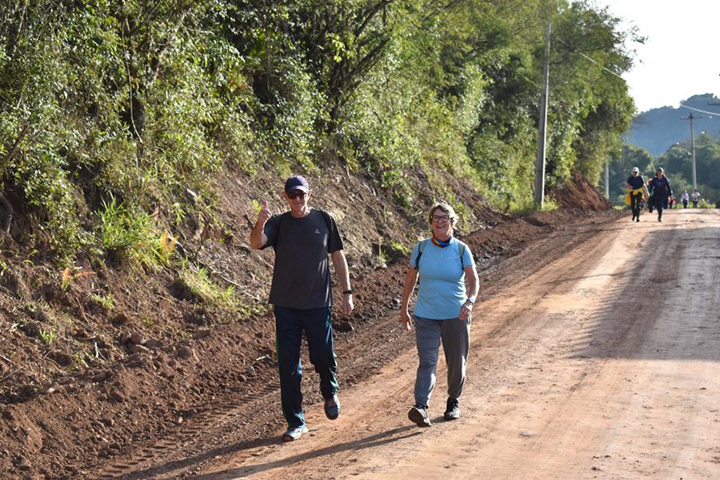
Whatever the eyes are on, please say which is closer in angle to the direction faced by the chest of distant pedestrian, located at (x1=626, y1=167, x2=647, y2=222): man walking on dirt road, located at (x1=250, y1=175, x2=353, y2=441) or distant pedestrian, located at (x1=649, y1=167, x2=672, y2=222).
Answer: the man walking on dirt road

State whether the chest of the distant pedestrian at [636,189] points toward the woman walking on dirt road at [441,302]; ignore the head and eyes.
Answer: yes

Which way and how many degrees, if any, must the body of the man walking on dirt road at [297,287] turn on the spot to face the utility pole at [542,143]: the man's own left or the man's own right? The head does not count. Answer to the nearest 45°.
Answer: approximately 180°

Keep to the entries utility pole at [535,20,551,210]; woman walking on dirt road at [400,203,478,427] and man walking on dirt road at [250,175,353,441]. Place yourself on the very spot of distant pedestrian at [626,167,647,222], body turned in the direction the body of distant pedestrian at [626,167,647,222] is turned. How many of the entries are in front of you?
2

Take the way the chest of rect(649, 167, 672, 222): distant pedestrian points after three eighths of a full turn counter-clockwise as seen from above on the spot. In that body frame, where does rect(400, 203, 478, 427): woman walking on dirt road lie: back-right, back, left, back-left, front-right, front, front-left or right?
back-right

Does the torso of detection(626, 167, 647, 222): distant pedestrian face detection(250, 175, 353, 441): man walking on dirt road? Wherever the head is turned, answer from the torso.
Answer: yes

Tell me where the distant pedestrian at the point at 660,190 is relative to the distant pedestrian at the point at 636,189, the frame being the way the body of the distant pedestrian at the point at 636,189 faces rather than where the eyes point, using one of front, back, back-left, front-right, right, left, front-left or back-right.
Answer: left

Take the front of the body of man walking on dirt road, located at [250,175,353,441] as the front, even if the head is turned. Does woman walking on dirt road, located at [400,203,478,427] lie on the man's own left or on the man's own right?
on the man's own left

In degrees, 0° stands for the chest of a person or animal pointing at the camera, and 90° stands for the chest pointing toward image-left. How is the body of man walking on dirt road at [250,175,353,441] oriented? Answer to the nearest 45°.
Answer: approximately 0°
